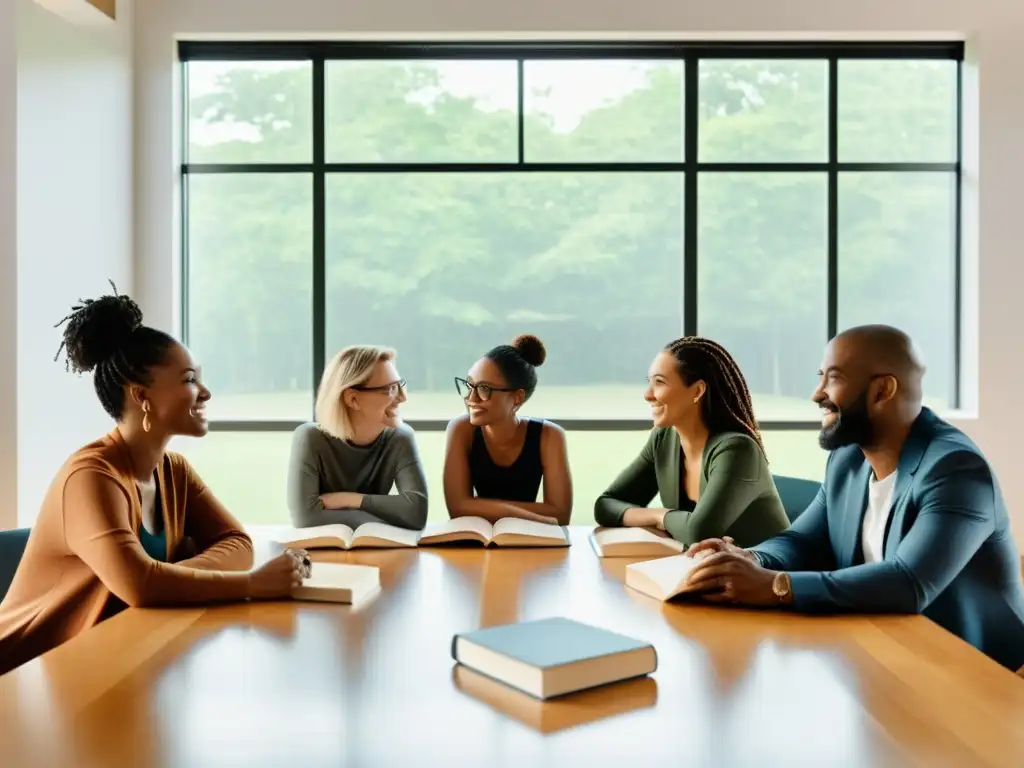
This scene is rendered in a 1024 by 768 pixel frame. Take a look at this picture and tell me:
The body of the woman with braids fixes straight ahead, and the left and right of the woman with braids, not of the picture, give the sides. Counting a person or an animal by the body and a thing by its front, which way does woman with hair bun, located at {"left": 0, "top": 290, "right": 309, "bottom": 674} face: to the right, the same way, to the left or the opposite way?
the opposite way

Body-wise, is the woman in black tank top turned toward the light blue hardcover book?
yes

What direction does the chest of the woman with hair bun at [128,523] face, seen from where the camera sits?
to the viewer's right

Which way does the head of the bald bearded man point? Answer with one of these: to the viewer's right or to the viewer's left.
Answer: to the viewer's left

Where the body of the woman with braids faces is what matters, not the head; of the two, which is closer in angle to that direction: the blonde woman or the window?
the blonde woman

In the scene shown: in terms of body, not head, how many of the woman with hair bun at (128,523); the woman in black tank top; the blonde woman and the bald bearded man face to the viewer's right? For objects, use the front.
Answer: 1

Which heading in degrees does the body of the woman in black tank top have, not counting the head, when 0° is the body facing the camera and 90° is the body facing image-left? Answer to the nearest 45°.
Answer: approximately 0°

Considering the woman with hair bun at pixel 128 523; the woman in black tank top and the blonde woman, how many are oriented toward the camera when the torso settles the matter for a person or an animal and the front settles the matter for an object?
2

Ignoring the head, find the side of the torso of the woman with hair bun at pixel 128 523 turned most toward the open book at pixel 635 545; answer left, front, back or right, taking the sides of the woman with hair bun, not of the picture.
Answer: front

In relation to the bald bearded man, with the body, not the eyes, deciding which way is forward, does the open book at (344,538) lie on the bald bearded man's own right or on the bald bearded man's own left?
on the bald bearded man's own right
